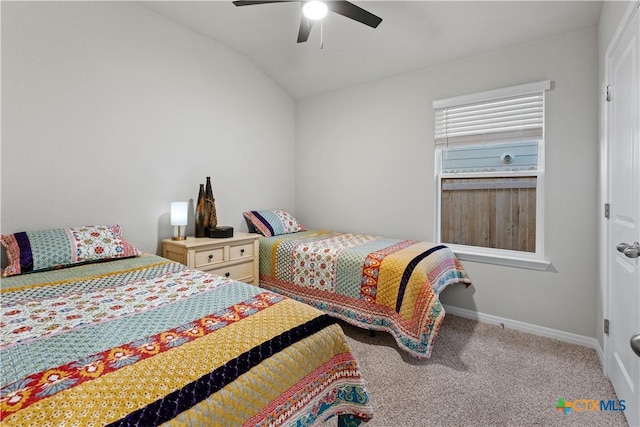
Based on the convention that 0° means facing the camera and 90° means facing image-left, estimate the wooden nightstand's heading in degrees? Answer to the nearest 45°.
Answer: approximately 315°

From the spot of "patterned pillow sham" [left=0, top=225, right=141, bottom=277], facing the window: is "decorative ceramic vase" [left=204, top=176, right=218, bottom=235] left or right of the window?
left

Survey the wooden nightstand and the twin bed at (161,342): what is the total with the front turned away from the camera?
0

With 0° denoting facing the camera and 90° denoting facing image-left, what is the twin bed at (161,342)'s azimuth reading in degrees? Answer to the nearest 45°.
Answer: approximately 315°

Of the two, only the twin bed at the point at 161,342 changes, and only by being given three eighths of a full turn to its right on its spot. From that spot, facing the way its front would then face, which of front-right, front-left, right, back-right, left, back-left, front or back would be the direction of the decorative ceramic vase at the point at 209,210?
right

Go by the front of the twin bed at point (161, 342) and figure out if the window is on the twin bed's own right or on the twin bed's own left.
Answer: on the twin bed's own left

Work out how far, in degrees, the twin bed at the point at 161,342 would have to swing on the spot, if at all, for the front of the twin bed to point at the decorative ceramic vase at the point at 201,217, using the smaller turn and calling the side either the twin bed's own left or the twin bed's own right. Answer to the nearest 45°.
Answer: approximately 135° to the twin bed's own left
